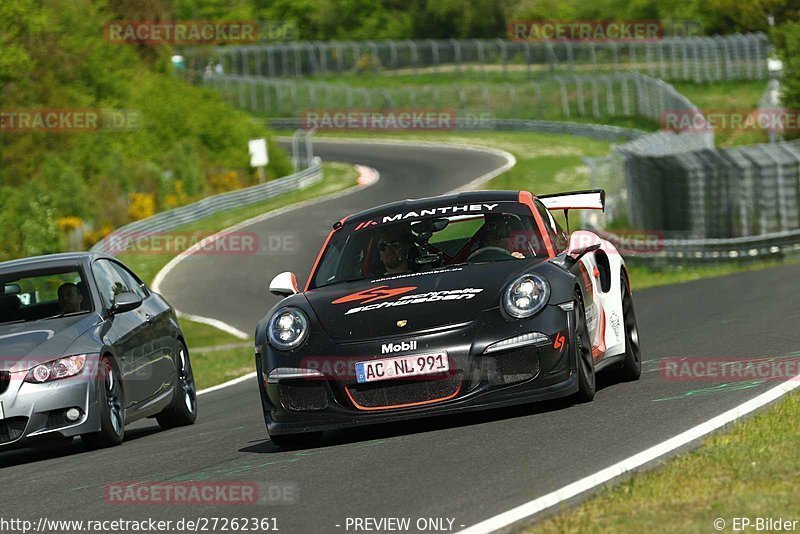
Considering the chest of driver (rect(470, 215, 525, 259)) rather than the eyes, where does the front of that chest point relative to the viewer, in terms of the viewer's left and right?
facing the viewer

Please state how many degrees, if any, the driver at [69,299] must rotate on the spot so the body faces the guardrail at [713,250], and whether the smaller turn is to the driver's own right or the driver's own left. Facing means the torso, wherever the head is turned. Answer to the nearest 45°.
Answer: approximately 180°

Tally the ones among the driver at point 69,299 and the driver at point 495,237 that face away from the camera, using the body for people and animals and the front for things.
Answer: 0

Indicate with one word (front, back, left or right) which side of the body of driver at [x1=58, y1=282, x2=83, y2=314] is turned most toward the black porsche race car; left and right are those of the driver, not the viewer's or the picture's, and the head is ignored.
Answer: left

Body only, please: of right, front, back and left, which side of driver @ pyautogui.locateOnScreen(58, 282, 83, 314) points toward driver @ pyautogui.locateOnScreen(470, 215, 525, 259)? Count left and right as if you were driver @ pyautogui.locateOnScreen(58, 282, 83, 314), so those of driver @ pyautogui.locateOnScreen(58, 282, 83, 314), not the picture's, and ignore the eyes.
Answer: left

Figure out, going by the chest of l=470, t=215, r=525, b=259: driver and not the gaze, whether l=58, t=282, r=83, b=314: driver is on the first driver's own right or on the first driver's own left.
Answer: on the first driver's own right

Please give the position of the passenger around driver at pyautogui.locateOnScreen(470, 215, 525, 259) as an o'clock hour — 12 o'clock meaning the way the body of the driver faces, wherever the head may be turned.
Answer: The passenger is roughly at 3 o'clock from the driver.

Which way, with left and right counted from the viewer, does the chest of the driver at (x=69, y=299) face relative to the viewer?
facing the viewer and to the left of the viewer
